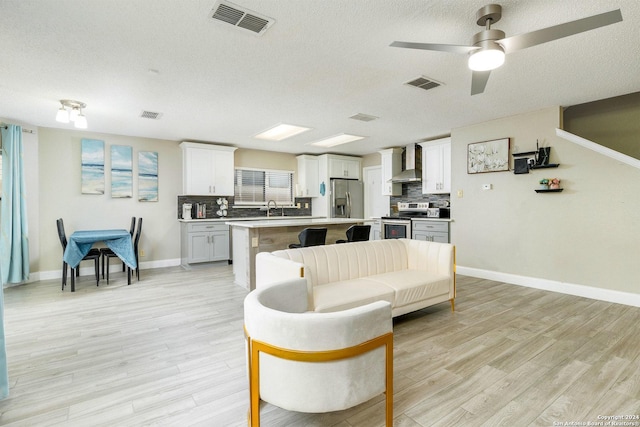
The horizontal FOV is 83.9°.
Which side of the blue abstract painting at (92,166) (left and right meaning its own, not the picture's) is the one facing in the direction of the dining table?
front

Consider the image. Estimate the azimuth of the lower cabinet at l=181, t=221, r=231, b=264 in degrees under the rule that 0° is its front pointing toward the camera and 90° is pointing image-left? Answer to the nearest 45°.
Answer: approximately 0°

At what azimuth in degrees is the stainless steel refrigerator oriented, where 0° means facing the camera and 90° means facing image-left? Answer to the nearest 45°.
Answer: approximately 315°

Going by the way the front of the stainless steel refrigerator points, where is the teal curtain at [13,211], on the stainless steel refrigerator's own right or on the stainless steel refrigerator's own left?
on the stainless steel refrigerator's own right

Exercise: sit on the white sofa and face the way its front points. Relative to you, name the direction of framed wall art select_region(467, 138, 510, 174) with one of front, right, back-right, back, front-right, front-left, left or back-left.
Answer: left

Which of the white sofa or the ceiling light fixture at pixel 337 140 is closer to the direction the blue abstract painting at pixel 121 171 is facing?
the white sofa

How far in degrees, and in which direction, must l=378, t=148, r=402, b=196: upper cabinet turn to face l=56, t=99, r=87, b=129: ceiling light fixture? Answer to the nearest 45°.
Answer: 0° — it already faces it

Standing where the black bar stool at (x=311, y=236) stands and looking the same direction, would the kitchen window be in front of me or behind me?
in front
